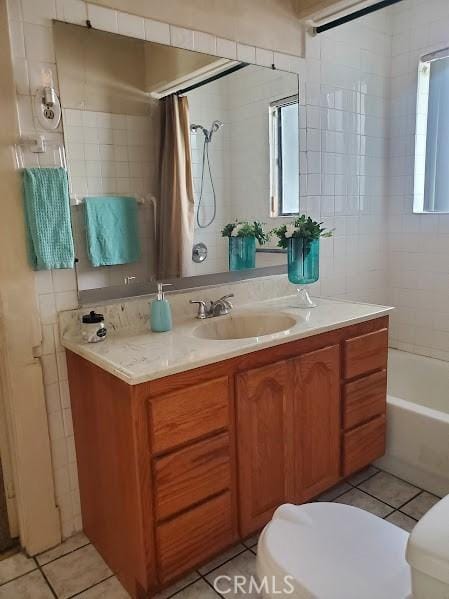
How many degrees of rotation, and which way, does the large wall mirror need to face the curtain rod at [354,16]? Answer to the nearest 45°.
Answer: approximately 45° to its left

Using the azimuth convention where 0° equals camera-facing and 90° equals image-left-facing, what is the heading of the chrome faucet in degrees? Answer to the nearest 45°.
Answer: approximately 315°

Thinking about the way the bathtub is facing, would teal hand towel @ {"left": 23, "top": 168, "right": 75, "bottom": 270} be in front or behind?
in front

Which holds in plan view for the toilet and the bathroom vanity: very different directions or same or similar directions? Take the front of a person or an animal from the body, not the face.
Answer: very different directions

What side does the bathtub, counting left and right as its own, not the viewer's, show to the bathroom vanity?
front

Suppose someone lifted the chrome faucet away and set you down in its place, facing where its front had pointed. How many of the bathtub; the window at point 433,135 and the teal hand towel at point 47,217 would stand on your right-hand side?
1

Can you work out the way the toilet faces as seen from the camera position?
facing away from the viewer and to the left of the viewer

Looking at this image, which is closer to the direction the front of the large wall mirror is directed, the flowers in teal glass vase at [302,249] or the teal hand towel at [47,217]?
the flowers in teal glass vase

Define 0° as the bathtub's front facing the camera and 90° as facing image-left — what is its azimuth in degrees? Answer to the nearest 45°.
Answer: approximately 45°
